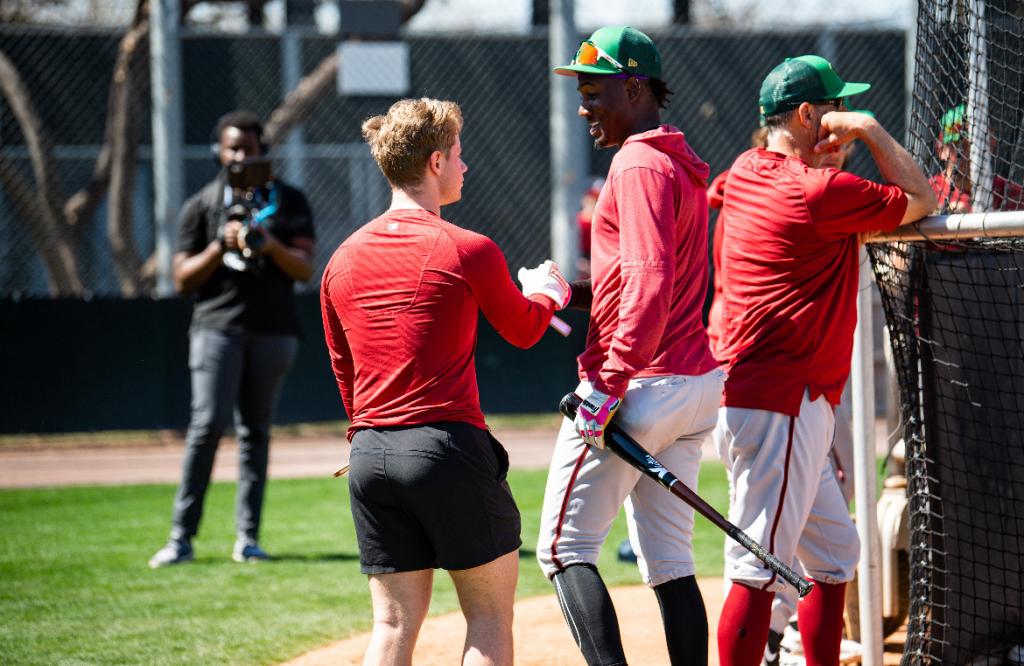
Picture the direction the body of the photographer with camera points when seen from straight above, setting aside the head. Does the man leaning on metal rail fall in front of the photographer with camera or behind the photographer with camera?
in front

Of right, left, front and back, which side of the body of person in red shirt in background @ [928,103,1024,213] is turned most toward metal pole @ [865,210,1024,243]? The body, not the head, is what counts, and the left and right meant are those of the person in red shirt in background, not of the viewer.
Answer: front

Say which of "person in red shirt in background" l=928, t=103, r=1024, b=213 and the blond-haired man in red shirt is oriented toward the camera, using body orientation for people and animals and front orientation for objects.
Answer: the person in red shirt in background

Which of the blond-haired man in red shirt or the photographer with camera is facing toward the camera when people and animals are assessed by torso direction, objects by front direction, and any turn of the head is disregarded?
the photographer with camera

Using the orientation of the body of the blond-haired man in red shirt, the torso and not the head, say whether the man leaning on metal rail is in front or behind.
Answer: in front

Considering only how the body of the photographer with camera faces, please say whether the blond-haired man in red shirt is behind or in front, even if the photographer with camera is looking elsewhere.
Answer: in front

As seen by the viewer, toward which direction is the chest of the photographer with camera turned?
toward the camera

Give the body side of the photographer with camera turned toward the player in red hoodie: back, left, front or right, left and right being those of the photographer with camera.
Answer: front

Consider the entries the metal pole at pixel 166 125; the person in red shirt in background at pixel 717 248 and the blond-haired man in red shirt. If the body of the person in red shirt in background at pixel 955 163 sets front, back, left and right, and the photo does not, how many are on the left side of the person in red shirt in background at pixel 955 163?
0

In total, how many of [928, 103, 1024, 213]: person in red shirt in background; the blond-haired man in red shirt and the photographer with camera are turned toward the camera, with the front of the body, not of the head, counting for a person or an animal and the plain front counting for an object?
2

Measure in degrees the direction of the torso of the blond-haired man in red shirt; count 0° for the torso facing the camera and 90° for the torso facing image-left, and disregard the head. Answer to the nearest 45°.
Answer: approximately 225°

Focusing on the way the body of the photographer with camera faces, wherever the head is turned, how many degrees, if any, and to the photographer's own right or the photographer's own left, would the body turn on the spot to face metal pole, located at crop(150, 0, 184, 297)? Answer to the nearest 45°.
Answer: approximately 180°
